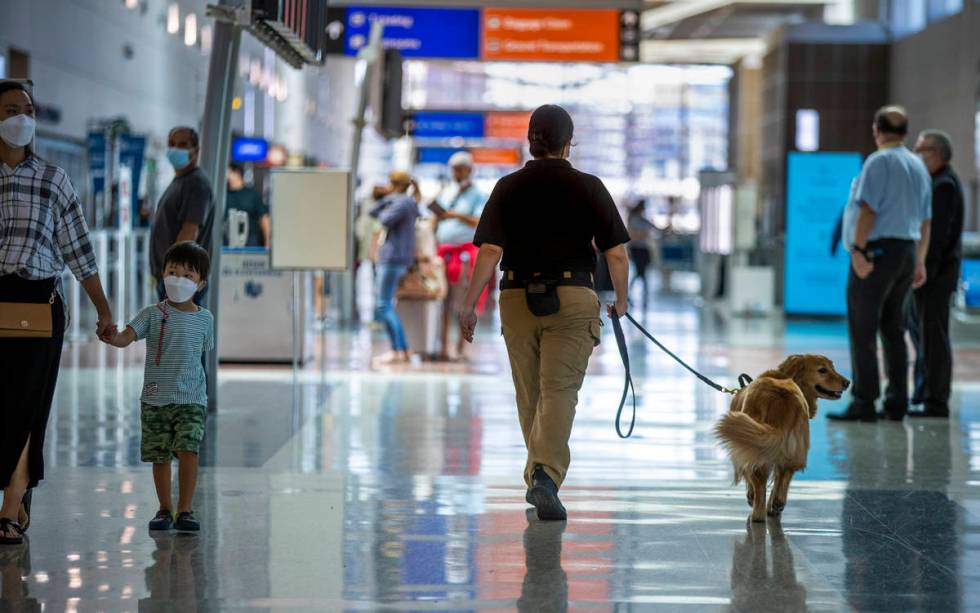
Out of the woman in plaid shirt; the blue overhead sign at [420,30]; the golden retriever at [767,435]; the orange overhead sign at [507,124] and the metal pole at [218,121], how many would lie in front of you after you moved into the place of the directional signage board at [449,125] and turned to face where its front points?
4

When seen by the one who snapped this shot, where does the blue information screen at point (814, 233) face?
facing the viewer

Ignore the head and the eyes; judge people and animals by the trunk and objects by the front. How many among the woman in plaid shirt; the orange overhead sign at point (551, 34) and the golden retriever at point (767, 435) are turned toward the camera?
2

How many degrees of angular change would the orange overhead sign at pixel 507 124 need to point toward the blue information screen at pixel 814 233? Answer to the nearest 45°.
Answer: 0° — it already faces it

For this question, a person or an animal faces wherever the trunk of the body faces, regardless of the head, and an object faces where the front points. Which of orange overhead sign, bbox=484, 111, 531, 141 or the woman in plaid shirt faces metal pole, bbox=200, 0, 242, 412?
the orange overhead sign

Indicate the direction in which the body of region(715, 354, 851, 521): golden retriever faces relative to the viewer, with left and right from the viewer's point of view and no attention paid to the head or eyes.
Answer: facing away from the viewer

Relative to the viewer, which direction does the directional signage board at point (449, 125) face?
toward the camera

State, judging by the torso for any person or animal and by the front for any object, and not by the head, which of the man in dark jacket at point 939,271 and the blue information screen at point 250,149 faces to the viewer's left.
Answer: the man in dark jacket

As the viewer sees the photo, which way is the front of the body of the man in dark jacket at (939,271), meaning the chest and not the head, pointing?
to the viewer's left

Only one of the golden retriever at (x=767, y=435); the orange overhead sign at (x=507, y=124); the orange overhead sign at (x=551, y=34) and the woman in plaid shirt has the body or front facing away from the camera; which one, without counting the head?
the golden retriever

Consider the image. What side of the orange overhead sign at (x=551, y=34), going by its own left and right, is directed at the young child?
front

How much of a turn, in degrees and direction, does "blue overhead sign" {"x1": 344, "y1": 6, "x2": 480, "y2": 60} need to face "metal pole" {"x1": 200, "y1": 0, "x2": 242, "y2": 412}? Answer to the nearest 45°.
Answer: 0° — it already faces it

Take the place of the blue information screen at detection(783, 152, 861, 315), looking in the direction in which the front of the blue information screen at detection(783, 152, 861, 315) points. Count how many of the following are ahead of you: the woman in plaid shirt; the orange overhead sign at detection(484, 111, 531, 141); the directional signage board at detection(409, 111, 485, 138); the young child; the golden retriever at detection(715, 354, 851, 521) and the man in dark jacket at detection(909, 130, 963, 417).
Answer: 4

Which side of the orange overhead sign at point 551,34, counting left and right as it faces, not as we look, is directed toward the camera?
front

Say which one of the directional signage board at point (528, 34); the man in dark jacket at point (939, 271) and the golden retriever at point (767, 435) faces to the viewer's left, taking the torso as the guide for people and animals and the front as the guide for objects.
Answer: the man in dark jacket
